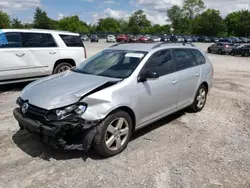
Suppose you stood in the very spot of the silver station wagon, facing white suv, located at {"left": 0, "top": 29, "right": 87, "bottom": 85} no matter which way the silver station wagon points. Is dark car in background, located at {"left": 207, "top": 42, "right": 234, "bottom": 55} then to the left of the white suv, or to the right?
right

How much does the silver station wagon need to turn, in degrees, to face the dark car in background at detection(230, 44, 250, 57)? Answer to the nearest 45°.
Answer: approximately 180°

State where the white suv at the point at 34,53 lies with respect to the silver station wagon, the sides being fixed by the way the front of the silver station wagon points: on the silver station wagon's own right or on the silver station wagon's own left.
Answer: on the silver station wagon's own right

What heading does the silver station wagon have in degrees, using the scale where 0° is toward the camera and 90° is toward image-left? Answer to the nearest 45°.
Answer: approximately 45°

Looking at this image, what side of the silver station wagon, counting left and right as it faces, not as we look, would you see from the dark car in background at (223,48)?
back
